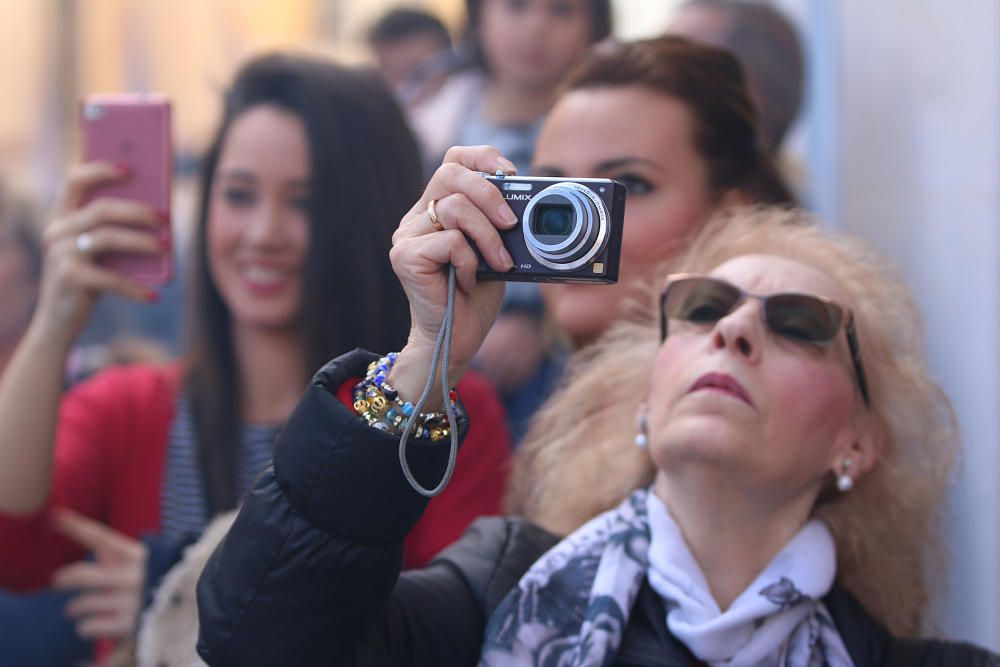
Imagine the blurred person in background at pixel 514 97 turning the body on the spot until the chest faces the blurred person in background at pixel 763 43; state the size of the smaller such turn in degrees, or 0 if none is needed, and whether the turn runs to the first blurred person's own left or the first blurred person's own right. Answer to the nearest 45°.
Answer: approximately 90° to the first blurred person's own left

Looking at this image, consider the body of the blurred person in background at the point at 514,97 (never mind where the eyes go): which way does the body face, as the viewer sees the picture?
toward the camera

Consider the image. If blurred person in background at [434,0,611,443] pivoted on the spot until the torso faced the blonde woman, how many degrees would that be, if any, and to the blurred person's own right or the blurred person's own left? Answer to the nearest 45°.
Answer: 0° — they already face them

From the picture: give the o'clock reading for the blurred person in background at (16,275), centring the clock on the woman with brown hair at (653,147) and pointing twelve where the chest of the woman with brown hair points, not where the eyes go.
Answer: The blurred person in background is roughly at 2 o'clock from the woman with brown hair.

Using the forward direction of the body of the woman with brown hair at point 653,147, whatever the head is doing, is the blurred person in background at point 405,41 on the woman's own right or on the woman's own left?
on the woman's own right

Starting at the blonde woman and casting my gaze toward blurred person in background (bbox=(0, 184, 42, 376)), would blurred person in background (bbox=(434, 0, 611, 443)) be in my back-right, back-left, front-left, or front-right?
front-right

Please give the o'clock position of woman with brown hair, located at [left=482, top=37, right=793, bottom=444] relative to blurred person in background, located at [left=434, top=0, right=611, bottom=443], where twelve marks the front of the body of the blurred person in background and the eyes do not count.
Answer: The woman with brown hair is roughly at 11 o'clock from the blurred person in background.

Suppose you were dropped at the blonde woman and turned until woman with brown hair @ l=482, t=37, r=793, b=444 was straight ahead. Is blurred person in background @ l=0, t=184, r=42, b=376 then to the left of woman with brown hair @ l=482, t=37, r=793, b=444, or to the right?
left

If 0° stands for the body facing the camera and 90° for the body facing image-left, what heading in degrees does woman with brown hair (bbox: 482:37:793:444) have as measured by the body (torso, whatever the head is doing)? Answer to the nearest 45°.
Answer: approximately 45°

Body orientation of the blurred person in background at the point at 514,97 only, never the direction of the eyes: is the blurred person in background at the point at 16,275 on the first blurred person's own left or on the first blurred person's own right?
on the first blurred person's own right

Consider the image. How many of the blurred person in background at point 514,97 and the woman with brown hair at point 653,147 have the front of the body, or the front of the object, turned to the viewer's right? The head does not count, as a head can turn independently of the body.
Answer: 0

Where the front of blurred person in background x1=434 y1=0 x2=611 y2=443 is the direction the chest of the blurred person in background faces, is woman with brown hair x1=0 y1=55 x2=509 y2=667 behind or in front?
in front
